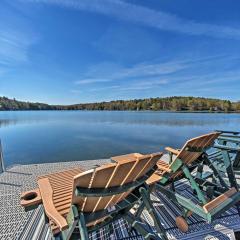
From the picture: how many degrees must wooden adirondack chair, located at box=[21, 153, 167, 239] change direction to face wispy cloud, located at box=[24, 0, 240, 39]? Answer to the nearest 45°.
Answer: approximately 45° to its right

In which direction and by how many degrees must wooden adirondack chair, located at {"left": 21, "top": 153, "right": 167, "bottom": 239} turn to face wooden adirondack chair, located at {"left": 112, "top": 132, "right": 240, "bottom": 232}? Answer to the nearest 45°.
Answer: approximately 90° to its right

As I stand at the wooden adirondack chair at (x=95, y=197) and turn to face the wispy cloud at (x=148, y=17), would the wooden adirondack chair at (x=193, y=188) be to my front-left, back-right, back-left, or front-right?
front-right

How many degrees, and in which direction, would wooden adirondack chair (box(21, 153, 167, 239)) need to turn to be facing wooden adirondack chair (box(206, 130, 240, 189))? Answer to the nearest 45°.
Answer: approximately 90° to its right

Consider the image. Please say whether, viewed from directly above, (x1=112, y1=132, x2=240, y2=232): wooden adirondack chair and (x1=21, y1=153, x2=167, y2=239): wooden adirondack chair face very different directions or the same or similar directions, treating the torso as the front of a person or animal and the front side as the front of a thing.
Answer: same or similar directions

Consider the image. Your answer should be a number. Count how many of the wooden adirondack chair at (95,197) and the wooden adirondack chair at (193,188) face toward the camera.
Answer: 0

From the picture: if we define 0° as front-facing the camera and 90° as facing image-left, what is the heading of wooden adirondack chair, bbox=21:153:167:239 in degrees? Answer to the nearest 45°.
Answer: approximately 135°

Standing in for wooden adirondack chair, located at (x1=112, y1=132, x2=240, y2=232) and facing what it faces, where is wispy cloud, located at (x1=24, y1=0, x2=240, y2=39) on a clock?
The wispy cloud is roughly at 1 o'clock from the wooden adirondack chair.

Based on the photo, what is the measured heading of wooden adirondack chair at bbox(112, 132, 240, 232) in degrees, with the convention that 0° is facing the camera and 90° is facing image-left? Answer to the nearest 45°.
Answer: approximately 135°
